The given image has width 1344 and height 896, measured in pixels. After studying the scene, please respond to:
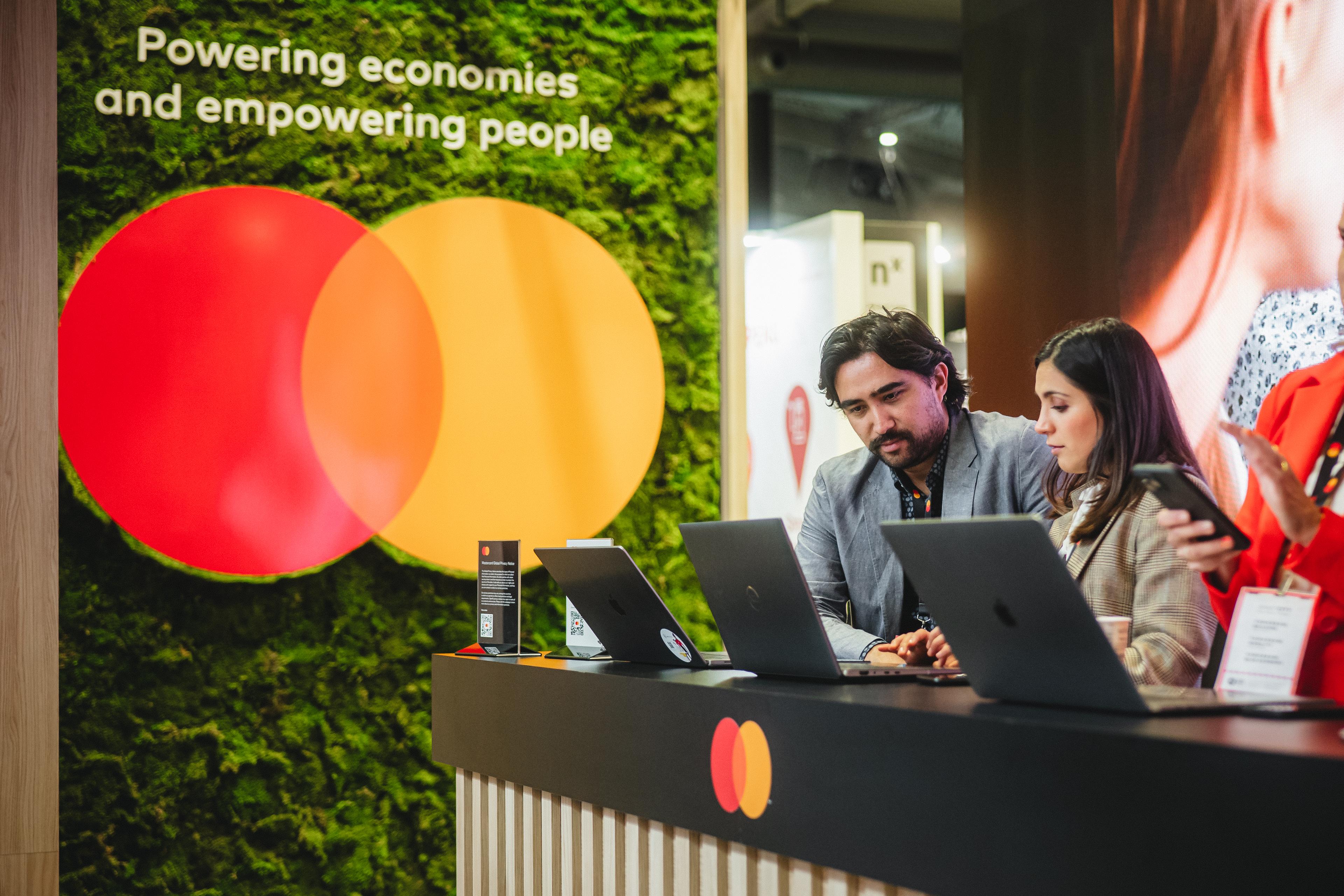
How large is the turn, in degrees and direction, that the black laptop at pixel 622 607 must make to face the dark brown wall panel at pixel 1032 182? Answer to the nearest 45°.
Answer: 0° — it already faces it

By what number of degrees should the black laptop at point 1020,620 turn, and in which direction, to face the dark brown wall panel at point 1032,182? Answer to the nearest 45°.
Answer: approximately 45° to its left

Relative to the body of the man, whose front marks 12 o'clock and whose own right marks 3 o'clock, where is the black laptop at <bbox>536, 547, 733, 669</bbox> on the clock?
The black laptop is roughly at 1 o'clock from the man.

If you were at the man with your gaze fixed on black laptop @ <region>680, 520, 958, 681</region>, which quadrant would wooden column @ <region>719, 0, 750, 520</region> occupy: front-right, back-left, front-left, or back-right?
back-right

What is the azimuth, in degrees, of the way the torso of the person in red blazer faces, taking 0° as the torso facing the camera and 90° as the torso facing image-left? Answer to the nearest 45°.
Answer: approximately 45°

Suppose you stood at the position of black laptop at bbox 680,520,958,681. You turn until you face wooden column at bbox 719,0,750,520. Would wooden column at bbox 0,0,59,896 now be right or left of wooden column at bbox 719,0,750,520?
left

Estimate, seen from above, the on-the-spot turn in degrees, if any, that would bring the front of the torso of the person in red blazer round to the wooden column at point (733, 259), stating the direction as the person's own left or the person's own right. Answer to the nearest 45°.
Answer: approximately 90° to the person's own right
